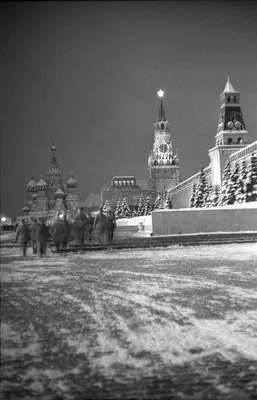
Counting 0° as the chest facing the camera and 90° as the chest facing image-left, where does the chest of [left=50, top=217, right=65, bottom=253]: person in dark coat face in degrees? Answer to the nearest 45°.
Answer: approximately 180°

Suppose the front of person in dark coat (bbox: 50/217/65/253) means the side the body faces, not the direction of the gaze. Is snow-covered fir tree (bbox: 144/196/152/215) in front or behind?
in front

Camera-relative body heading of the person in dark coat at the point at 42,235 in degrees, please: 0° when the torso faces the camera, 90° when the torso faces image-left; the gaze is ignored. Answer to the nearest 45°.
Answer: approximately 180°

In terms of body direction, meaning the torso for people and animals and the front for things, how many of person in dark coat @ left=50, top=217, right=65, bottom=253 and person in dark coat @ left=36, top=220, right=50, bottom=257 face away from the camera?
2

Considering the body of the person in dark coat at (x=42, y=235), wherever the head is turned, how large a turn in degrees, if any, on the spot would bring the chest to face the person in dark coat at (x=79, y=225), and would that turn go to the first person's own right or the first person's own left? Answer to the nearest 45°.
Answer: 0° — they already face them

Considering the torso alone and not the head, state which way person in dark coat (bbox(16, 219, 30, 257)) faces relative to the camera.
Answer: away from the camera

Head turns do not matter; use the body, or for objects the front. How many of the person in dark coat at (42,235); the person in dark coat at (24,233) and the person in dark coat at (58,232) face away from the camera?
3

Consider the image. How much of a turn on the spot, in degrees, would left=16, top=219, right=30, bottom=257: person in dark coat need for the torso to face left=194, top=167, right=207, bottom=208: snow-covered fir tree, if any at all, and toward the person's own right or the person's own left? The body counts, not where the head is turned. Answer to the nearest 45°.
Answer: approximately 45° to the person's own right

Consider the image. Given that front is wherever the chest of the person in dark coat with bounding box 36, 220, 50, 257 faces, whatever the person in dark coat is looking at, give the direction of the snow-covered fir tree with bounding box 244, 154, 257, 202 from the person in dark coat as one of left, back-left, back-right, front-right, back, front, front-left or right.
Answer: front-right

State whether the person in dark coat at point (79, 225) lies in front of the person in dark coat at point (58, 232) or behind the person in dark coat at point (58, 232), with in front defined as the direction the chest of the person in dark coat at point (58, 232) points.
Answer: in front

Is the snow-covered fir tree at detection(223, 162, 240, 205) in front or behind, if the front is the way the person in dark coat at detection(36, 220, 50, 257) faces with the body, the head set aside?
in front

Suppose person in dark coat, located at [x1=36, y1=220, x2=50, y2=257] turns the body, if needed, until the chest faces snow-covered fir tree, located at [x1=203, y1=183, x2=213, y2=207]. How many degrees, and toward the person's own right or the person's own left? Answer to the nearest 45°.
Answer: approximately 45° to the person's own right

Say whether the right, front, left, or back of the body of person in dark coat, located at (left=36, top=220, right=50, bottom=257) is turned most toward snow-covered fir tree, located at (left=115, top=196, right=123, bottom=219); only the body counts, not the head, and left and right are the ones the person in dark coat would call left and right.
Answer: front
